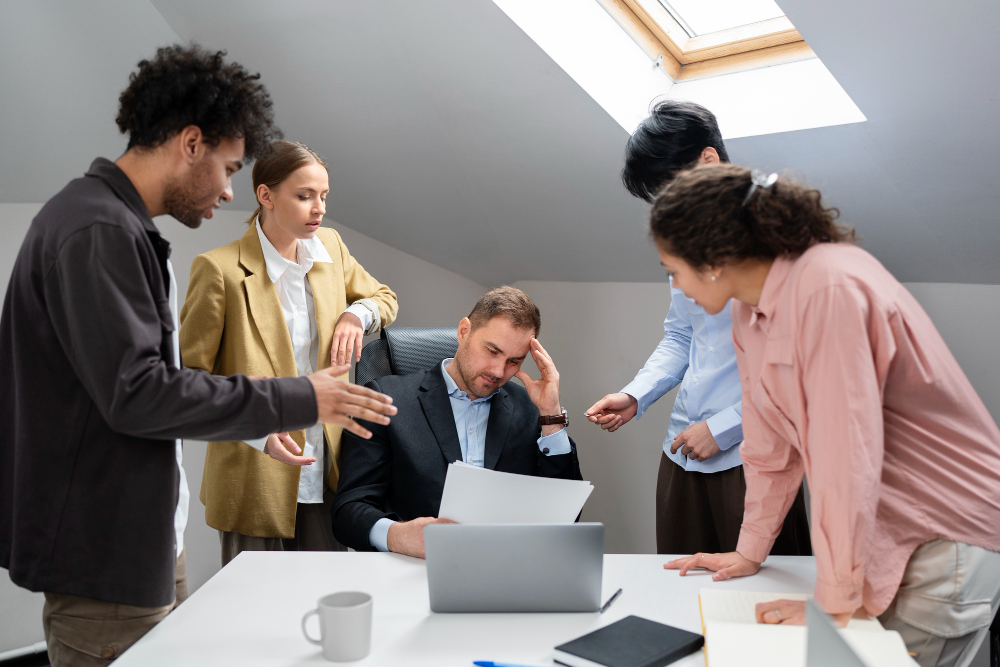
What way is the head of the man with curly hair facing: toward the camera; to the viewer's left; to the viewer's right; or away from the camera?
to the viewer's right

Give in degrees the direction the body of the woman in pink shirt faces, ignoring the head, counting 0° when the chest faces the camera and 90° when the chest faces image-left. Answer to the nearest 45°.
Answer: approximately 90°

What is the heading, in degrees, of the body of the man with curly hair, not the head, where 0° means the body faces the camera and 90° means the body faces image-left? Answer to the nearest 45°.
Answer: approximately 270°

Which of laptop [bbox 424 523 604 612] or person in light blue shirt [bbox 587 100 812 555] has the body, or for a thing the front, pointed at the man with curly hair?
the person in light blue shirt

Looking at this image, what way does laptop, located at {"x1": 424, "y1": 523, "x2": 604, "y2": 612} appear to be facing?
away from the camera

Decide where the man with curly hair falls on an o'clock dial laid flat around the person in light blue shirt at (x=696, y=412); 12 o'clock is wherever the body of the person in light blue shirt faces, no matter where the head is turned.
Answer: The man with curly hair is roughly at 12 o'clock from the person in light blue shirt.

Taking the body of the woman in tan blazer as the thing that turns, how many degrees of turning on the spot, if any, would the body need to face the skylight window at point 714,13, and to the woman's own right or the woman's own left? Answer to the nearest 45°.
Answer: approximately 45° to the woman's own left

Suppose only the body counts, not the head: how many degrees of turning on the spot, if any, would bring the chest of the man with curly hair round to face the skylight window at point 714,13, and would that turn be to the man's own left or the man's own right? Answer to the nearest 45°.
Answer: approximately 45° to the man's own left
